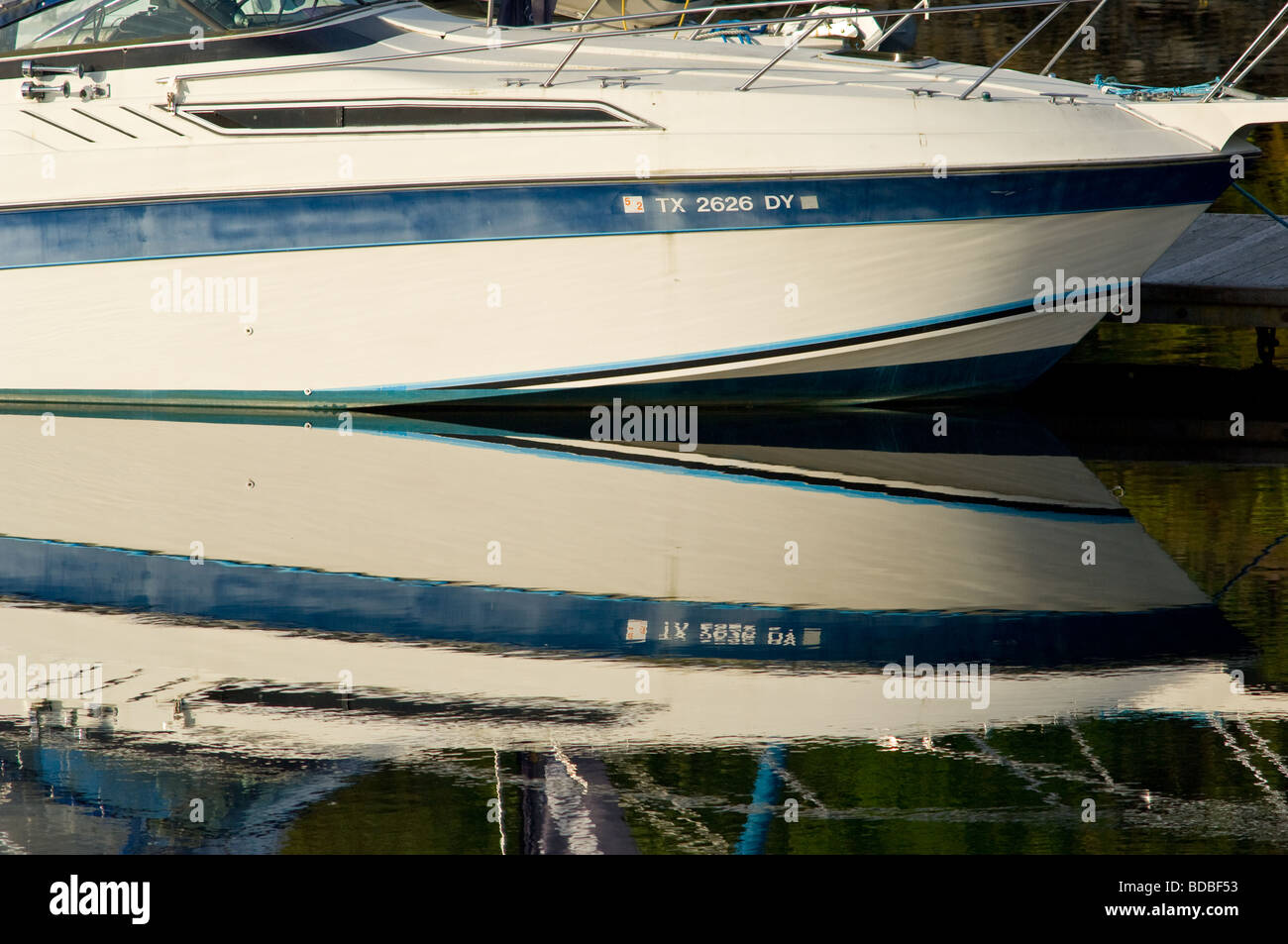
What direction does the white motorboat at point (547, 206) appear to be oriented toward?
to the viewer's right

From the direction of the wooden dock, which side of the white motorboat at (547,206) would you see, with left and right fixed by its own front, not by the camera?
front
